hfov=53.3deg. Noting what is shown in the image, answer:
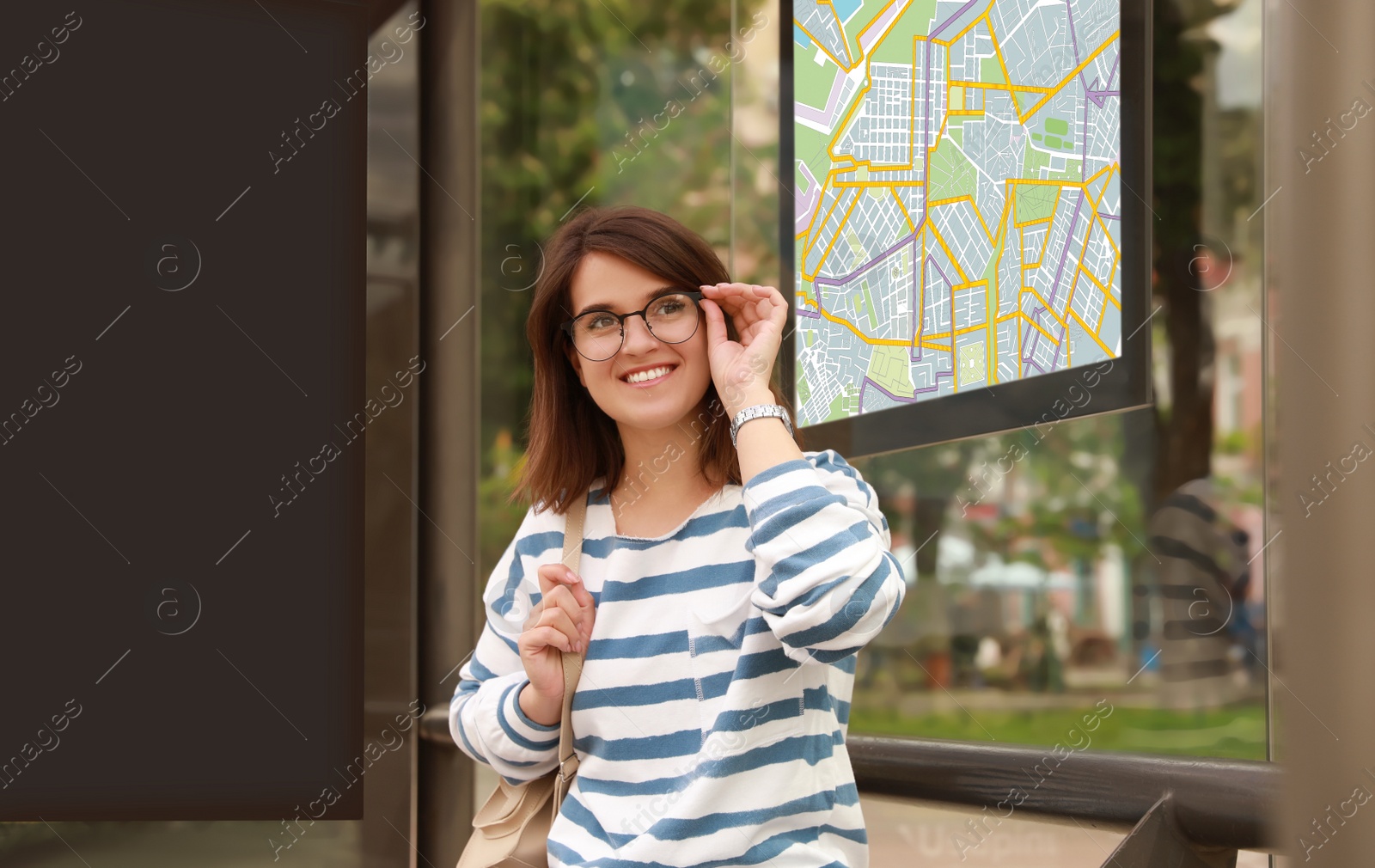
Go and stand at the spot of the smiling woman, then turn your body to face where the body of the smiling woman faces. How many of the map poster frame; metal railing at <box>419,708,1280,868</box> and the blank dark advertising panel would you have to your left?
2

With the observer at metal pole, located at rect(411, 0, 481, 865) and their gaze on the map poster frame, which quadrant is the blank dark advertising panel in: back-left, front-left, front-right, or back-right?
back-right

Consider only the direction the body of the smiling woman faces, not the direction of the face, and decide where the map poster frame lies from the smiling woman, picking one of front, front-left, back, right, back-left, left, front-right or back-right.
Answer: left

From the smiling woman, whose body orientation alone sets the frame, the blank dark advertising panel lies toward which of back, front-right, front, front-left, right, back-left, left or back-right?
back-right

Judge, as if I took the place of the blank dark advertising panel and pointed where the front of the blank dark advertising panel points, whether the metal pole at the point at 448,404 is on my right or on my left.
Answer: on my left

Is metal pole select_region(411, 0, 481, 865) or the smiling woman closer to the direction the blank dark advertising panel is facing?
the smiling woman

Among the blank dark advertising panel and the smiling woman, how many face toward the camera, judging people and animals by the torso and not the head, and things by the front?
2

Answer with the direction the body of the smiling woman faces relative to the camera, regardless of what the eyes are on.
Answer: toward the camera

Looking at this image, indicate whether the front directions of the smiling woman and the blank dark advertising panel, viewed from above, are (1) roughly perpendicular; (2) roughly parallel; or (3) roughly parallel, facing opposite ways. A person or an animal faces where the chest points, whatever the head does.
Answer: roughly parallel
